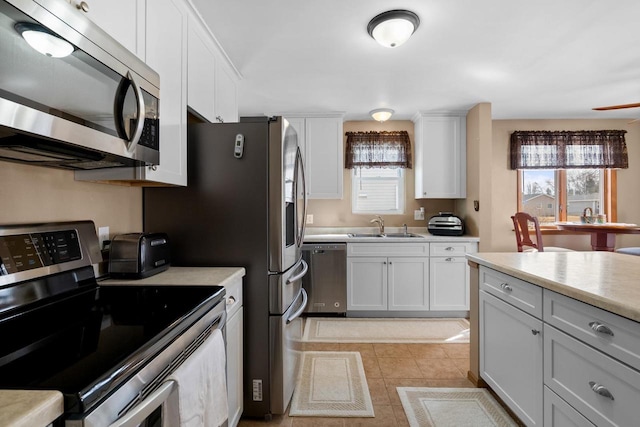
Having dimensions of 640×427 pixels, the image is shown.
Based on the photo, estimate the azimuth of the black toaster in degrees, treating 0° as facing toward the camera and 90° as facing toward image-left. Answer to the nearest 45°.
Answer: approximately 315°

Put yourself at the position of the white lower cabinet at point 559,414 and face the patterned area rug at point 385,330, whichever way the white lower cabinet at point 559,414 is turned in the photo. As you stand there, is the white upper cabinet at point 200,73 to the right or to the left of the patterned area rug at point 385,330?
left

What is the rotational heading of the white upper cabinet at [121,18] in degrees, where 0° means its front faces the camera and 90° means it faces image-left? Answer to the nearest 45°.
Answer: approximately 315°

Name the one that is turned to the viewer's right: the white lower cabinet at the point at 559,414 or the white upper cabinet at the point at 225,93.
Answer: the white upper cabinet

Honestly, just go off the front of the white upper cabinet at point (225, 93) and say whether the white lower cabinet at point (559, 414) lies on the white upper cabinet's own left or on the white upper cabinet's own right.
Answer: on the white upper cabinet's own right

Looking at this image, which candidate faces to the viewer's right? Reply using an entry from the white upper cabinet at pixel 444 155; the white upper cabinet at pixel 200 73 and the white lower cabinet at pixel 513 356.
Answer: the white upper cabinet at pixel 200 73

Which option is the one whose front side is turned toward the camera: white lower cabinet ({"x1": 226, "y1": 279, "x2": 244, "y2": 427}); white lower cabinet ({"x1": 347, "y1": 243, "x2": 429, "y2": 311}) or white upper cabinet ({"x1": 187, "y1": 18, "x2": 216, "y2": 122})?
white lower cabinet ({"x1": 347, "y1": 243, "x2": 429, "y2": 311})

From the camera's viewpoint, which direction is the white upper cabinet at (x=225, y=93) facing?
to the viewer's right

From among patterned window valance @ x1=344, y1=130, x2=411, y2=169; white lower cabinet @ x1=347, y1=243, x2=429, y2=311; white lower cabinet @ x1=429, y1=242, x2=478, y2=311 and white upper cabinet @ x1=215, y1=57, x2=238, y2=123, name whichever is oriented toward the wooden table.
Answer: the white upper cabinet

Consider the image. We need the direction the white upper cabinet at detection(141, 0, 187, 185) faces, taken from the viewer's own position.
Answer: facing the viewer and to the right of the viewer

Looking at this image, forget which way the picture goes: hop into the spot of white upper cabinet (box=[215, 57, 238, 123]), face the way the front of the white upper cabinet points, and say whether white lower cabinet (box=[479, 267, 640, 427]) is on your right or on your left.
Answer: on your right

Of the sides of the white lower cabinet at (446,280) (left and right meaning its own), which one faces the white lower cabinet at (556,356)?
front

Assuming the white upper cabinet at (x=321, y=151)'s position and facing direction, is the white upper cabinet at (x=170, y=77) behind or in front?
in front

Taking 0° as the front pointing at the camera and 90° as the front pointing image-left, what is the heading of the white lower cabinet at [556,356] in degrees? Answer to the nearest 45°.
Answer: approximately 45°

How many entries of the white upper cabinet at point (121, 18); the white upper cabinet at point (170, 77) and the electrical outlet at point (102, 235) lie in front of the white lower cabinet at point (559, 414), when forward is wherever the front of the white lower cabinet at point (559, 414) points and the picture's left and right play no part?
3

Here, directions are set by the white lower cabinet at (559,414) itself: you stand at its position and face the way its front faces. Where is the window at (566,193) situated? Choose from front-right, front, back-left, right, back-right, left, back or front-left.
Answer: back-right
